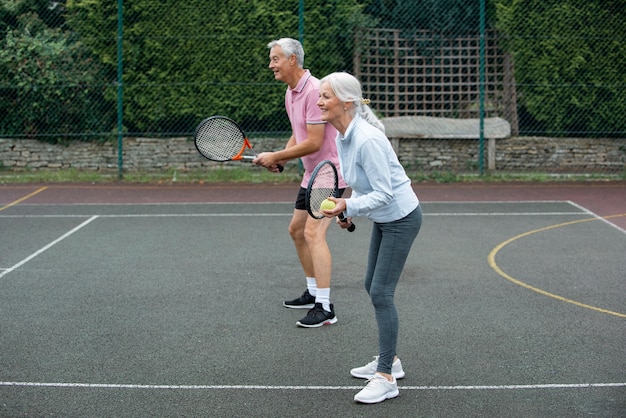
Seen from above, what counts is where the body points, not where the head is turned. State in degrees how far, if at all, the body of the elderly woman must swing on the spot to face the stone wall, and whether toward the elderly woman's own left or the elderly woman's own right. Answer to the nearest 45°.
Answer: approximately 90° to the elderly woman's own right

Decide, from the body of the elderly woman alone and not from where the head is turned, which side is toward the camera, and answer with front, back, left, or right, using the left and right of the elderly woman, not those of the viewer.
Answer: left

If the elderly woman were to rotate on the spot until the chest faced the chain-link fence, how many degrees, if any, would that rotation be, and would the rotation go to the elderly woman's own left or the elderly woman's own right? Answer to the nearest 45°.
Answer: approximately 90° to the elderly woman's own right
